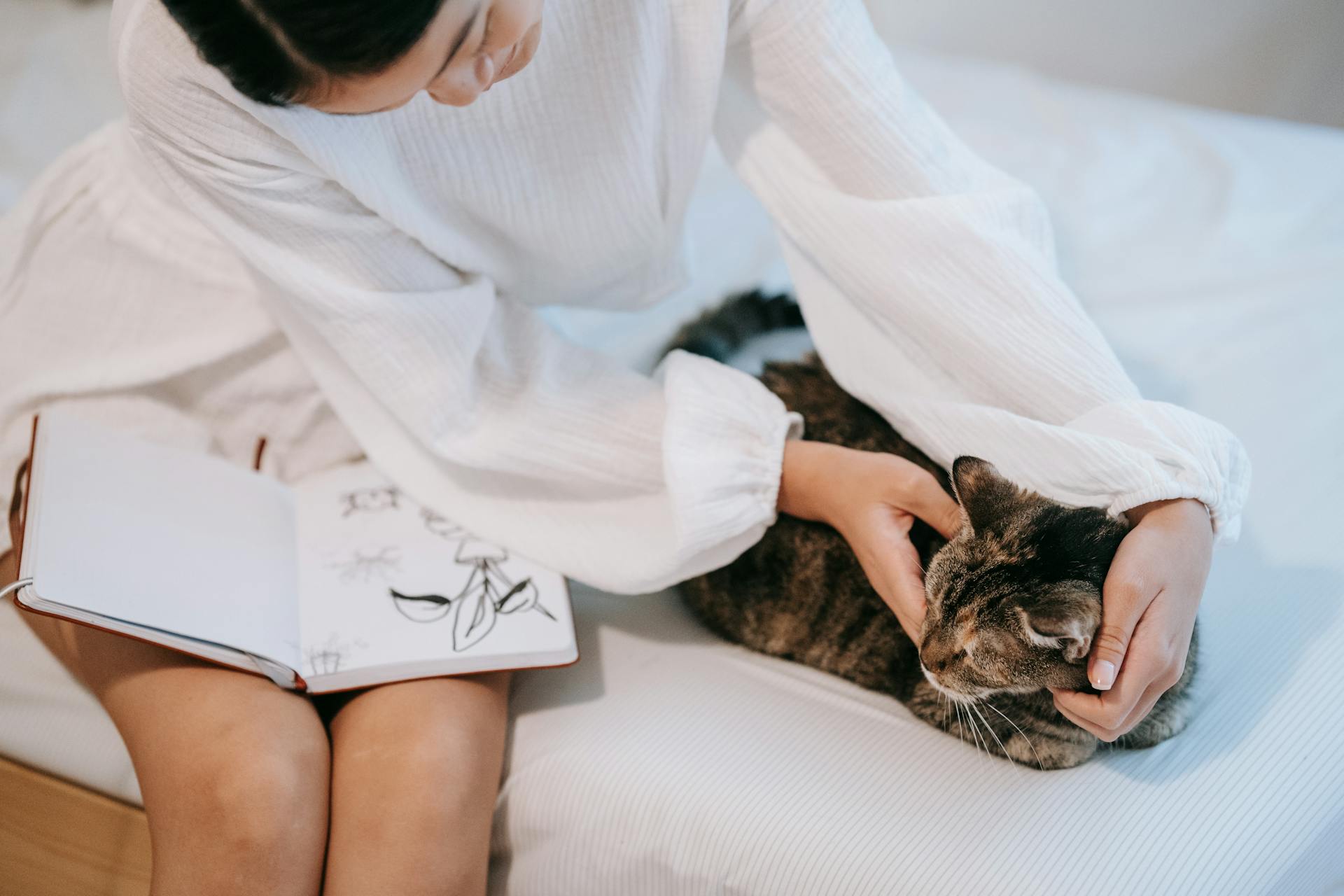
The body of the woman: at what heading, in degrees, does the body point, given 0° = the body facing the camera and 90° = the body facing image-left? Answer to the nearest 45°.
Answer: approximately 315°
